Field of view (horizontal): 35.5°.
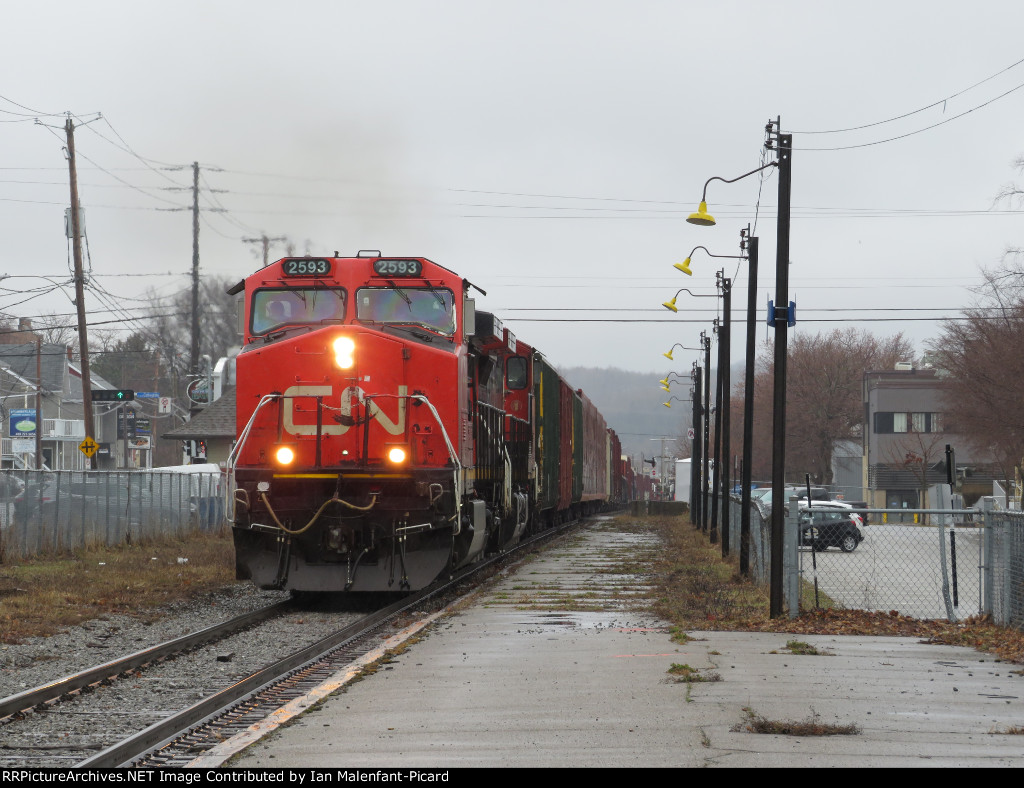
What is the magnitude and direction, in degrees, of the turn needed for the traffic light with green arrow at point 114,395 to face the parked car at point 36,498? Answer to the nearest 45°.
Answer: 0° — it already faces it

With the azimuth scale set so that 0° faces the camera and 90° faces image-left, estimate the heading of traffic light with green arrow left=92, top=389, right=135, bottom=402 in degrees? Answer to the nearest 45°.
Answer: approximately 0°

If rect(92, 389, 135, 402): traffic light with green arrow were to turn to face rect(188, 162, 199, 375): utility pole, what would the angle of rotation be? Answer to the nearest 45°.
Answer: approximately 135° to its left

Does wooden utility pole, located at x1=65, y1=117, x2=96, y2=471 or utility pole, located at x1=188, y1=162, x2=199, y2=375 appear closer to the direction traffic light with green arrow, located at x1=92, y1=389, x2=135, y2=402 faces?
the wooden utility pole

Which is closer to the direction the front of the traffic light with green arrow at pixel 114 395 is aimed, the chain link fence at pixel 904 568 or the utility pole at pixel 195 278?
the chain link fence
